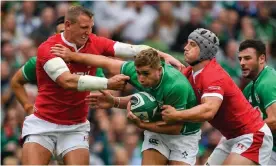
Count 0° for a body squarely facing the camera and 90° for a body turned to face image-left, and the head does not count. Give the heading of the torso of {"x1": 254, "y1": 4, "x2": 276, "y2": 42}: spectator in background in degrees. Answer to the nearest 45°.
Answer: approximately 0°

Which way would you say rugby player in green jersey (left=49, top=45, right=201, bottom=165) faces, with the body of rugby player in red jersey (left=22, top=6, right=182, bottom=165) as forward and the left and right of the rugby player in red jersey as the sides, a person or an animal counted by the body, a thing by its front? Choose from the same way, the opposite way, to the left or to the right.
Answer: to the right

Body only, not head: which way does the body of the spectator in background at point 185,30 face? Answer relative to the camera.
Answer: toward the camera

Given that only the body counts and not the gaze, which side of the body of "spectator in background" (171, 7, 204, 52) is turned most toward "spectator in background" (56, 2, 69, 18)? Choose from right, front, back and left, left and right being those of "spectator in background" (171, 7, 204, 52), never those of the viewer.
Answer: right

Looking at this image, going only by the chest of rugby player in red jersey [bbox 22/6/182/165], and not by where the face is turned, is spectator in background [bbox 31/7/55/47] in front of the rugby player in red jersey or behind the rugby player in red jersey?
behind

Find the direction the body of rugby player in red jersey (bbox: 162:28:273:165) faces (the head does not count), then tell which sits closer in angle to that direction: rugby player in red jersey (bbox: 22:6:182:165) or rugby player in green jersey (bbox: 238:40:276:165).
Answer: the rugby player in red jersey

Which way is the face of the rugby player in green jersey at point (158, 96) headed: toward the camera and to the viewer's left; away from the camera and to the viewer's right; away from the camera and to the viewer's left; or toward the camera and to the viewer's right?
toward the camera and to the viewer's left

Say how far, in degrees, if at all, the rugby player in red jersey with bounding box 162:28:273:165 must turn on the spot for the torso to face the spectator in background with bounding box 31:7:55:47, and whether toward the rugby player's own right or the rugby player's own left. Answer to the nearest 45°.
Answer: approximately 45° to the rugby player's own right

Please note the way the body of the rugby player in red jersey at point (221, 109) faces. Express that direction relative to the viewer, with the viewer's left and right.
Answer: facing to the left of the viewer

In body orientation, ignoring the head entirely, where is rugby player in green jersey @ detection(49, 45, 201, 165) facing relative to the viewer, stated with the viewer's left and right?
facing the viewer and to the left of the viewer

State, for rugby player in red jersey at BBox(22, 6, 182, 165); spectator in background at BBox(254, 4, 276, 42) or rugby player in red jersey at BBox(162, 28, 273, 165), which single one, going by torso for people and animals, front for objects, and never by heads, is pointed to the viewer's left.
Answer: rugby player in red jersey at BBox(162, 28, 273, 165)

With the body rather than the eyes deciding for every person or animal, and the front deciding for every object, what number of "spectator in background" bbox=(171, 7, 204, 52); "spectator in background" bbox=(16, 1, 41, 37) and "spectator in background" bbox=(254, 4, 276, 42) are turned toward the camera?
3

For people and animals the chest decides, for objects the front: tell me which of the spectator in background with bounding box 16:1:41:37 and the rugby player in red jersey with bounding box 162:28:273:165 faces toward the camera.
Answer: the spectator in background

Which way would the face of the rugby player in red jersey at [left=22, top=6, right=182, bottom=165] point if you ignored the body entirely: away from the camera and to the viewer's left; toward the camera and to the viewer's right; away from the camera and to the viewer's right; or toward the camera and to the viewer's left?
toward the camera and to the viewer's right
